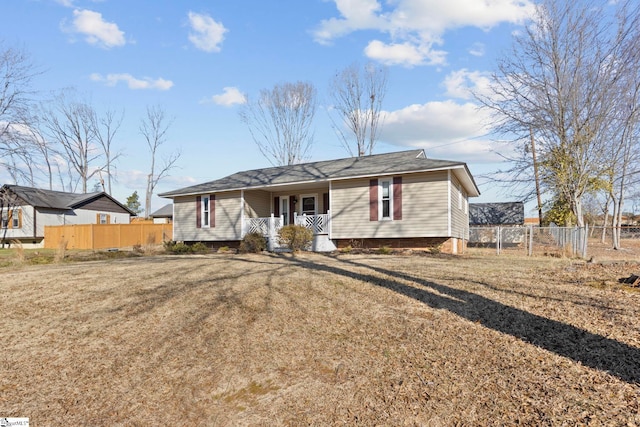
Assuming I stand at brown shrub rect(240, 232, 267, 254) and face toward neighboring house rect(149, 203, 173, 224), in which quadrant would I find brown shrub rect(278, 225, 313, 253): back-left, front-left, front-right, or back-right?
back-right

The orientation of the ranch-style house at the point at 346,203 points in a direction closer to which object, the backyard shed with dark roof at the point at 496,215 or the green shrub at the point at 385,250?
the green shrub

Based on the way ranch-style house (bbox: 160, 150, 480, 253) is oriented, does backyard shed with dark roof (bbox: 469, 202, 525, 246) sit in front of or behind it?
behind

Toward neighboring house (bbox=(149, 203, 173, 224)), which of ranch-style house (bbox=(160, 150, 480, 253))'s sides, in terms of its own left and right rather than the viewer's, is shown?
right

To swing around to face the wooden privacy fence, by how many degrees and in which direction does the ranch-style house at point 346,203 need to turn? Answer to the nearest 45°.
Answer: approximately 90° to its right

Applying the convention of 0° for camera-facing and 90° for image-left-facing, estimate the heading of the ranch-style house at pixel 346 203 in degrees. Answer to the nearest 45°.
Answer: approximately 45°
